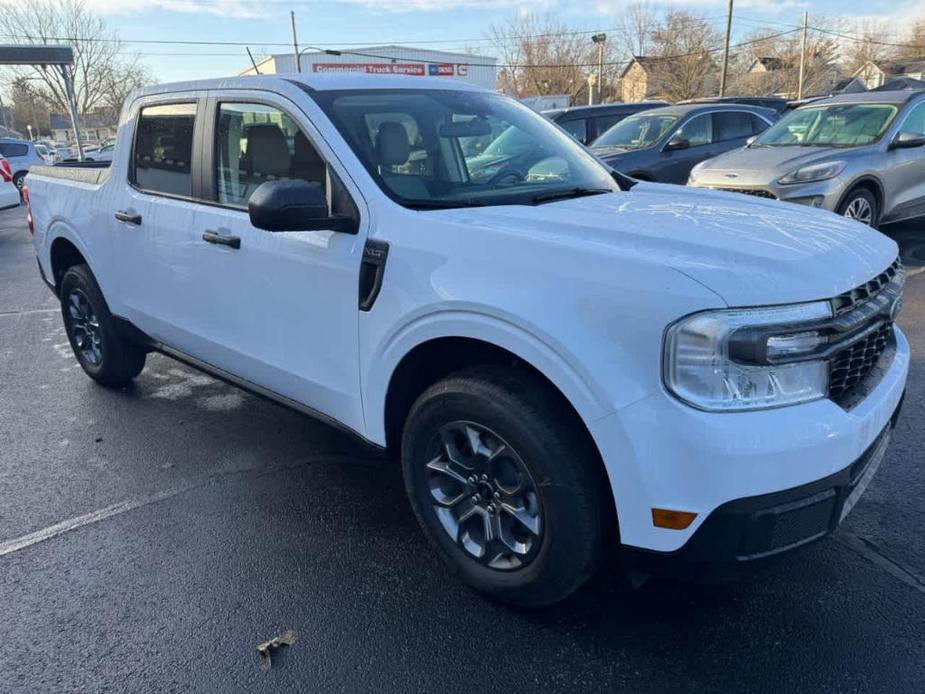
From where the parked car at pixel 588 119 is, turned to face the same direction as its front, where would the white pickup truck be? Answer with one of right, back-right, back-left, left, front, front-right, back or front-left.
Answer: front-left

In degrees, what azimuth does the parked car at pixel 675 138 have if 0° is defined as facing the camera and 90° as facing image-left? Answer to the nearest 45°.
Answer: approximately 45°

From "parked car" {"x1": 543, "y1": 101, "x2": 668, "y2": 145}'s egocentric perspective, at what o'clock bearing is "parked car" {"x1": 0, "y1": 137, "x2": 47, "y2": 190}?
"parked car" {"x1": 0, "y1": 137, "x2": 47, "y2": 190} is roughly at 2 o'clock from "parked car" {"x1": 543, "y1": 101, "x2": 668, "y2": 145}.

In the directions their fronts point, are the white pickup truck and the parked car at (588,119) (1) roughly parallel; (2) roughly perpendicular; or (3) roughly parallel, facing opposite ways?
roughly perpendicular

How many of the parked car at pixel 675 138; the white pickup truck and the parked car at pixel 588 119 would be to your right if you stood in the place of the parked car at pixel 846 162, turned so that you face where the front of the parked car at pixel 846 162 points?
2

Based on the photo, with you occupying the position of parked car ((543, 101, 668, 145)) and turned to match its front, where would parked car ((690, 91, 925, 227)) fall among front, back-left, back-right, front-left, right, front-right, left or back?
left

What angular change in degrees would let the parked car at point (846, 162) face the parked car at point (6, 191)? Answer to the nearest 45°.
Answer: approximately 45° to its right

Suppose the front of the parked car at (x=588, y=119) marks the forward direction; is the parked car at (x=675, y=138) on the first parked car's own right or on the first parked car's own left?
on the first parked car's own left

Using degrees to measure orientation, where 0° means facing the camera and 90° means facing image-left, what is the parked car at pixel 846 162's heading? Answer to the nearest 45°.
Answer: approximately 45°

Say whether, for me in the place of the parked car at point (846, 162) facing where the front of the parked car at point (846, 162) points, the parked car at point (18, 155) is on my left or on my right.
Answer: on my right

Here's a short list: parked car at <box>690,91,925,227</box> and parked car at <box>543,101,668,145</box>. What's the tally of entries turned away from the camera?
0

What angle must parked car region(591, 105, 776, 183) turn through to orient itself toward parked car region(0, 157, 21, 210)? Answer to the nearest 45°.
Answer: approximately 45° to its right

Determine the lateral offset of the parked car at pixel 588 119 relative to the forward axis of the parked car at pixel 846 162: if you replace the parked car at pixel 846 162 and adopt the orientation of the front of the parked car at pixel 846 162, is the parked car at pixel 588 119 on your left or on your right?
on your right

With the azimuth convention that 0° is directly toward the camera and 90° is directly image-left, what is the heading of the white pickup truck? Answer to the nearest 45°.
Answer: approximately 315°
